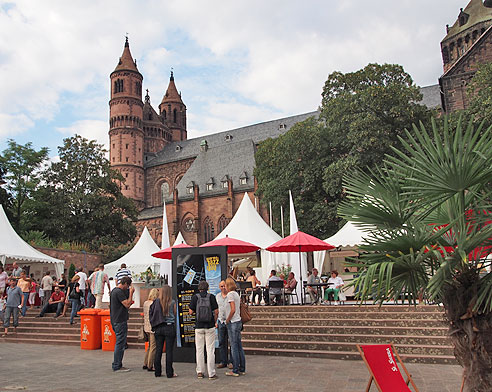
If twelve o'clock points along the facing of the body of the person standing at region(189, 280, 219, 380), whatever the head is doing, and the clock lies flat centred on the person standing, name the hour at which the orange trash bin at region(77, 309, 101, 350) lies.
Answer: The orange trash bin is roughly at 11 o'clock from the person standing.

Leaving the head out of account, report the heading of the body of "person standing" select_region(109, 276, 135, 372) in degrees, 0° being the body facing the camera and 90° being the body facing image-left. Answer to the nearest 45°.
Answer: approximately 270°

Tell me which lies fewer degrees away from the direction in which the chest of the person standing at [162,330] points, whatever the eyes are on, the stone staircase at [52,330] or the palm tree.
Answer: the stone staircase

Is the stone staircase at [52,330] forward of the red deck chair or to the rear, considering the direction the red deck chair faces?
to the rear

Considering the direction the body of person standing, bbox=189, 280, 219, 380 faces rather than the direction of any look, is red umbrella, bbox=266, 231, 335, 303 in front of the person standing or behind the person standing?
in front

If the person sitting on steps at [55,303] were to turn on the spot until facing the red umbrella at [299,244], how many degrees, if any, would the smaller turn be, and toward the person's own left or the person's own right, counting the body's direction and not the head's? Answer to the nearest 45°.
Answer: approximately 90° to the person's own left

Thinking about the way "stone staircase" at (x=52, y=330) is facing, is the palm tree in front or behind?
in front

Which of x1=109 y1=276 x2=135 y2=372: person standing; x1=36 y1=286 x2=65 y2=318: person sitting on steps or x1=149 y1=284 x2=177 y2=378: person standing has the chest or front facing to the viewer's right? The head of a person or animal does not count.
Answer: x1=109 y1=276 x2=135 y2=372: person standing

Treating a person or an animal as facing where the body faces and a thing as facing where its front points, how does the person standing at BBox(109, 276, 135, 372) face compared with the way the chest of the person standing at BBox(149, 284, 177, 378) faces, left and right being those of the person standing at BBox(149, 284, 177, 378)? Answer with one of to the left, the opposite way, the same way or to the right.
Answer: to the right

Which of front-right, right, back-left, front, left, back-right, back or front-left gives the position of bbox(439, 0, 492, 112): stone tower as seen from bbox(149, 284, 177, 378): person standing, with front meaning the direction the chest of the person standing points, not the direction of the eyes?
front-right

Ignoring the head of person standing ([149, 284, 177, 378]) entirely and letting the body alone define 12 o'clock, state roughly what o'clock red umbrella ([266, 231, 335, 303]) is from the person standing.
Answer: The red umbrella is roughly at 1 o'clock from the person standing.

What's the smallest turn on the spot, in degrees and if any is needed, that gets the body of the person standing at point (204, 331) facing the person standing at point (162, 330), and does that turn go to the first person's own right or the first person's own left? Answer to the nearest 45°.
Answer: approximately 90° to the first person's own left

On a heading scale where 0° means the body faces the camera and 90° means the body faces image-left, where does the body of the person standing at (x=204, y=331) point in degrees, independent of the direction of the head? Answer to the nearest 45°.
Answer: approximately 180°
